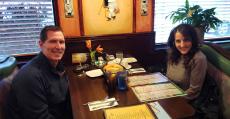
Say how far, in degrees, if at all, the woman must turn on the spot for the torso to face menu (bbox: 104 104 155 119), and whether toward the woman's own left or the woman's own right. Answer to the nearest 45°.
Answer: approximately 45° to the woman's own left

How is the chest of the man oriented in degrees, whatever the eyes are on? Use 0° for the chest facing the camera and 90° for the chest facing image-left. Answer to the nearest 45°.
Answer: approximately 315°

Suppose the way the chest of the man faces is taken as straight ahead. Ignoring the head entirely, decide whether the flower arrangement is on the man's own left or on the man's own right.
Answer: on the man's own left

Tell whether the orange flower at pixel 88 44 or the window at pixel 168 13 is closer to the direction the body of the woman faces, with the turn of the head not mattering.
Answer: the orange flower

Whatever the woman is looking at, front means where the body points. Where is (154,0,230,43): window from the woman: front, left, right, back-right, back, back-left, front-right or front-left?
back-right
